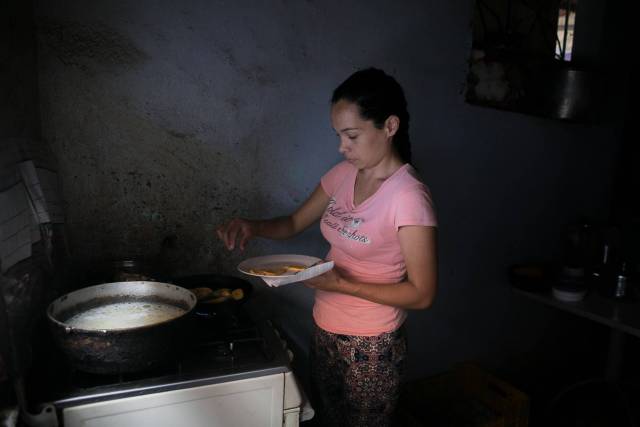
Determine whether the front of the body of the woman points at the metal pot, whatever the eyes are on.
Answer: yes

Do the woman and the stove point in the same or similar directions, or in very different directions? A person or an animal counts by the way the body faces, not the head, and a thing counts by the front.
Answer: very different directions

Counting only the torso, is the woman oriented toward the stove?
yes

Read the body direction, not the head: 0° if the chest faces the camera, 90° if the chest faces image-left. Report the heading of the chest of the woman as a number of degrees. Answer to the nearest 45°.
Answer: approximately 45°
